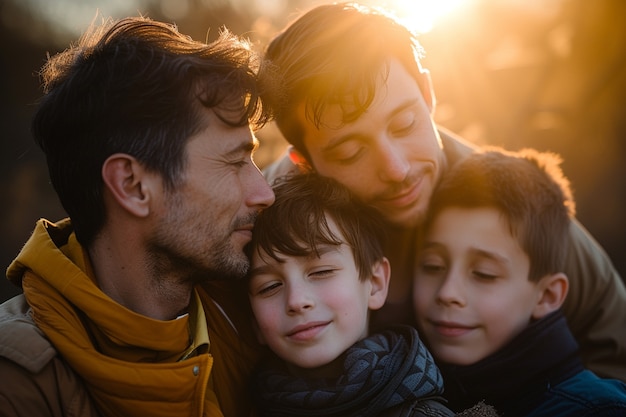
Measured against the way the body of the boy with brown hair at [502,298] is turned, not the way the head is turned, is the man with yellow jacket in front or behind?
in front

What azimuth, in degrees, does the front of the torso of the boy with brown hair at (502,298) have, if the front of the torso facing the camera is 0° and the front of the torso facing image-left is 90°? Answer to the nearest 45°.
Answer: approximately 45°

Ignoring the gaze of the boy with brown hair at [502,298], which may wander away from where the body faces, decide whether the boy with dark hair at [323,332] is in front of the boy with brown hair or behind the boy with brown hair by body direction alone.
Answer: in front

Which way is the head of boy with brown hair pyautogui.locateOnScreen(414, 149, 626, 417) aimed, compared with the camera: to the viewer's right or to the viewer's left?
to the viewer's left
